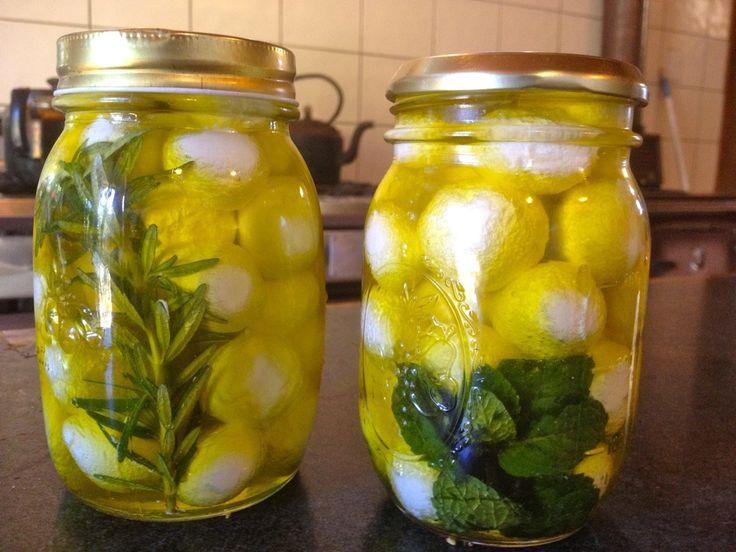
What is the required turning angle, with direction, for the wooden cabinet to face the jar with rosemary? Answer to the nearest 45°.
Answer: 0° — it already faces it

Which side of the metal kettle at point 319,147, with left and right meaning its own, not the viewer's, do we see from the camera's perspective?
right

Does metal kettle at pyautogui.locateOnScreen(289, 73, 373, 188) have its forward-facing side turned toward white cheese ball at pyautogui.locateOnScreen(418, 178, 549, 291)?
no

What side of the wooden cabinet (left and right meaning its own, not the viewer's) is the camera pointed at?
front

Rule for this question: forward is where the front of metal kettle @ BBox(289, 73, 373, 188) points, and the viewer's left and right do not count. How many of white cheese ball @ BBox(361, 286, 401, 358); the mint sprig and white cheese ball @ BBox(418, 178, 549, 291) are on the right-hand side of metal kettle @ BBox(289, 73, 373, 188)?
3

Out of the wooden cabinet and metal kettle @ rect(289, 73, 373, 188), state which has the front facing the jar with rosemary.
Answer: the wooden cabinet

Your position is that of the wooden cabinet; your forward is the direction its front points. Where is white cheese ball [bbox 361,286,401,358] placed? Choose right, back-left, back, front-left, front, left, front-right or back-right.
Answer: front

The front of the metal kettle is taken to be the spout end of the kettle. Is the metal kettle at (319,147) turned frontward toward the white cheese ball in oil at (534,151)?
no

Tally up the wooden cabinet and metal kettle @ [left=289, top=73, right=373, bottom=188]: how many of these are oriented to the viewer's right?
1

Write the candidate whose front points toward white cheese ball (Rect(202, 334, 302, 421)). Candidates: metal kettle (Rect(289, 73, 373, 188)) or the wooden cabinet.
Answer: the wooden cabinet

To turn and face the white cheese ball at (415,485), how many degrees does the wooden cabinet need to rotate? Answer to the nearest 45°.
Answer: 0° — it already faces it

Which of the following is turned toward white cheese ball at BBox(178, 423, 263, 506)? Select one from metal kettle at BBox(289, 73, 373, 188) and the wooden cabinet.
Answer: the wooden cabinet

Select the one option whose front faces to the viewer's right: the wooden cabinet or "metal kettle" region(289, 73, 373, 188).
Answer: the metal kettle

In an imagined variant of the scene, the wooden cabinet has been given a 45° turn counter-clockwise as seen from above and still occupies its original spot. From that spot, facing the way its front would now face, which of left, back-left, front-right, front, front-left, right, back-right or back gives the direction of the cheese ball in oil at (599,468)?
front-right

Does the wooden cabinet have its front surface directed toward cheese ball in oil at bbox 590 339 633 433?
yes

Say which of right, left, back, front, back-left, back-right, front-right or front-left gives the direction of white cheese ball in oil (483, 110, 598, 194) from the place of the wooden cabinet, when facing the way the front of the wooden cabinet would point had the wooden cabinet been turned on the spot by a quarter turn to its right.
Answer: left

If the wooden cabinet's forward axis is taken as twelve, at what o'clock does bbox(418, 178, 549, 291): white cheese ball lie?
The white cheese ball is roughly at 12 o'clock from the wooden cabinet.
